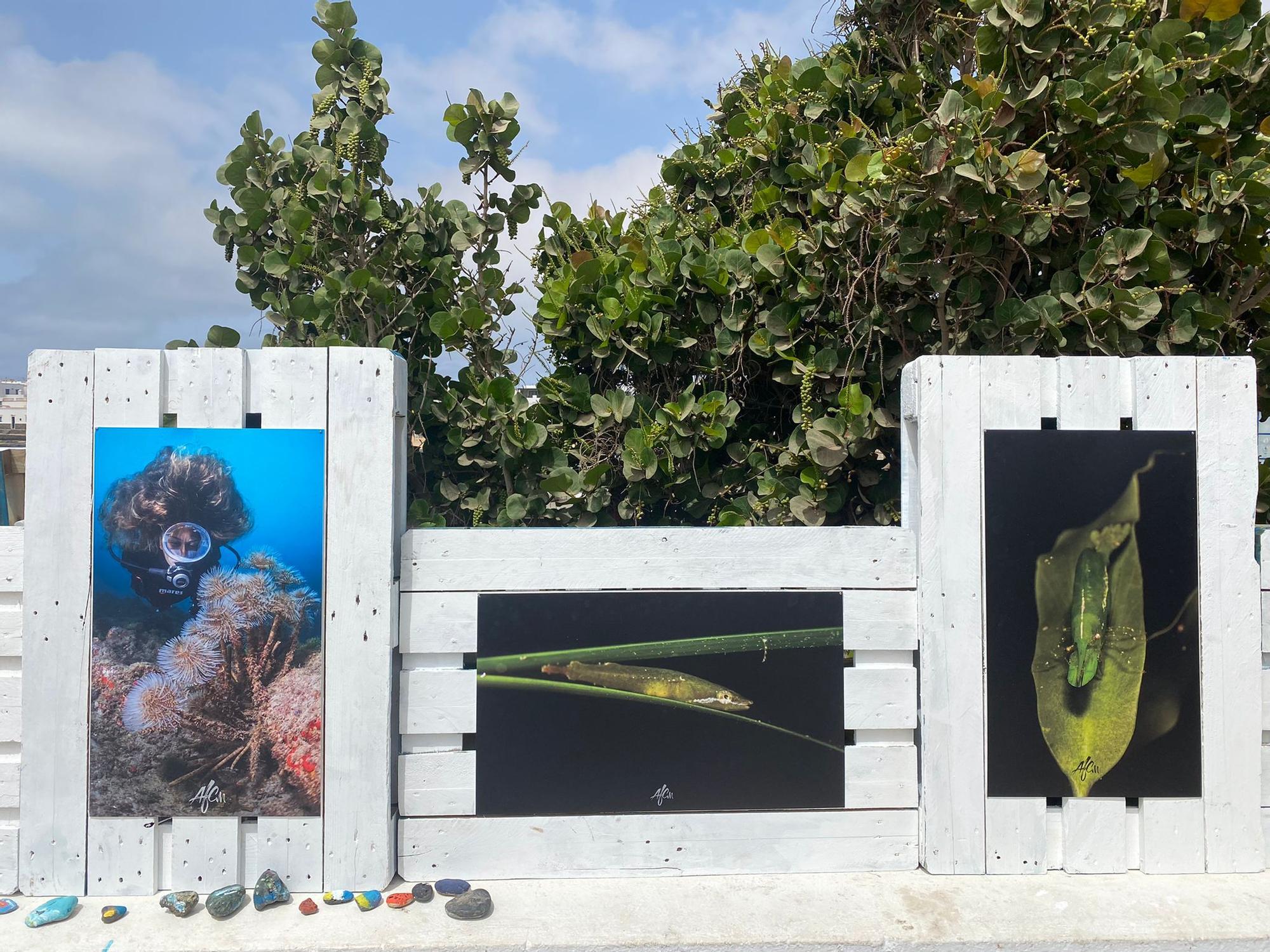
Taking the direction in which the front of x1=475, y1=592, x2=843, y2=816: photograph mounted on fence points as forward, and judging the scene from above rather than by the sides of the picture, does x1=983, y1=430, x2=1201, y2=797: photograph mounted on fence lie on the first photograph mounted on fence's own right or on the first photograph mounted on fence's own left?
on the first photograph mounted on fence's own left

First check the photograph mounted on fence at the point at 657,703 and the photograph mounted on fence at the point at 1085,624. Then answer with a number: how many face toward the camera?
2

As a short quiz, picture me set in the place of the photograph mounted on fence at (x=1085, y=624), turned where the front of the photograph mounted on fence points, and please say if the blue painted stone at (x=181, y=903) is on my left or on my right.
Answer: on my right

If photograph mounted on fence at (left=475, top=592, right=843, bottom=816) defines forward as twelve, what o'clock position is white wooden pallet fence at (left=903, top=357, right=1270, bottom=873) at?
The white wooden pallet fence is roughly at 9 o'clock from the photograph mounted on fence.

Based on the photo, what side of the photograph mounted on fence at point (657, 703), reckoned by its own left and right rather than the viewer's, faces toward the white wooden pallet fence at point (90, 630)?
right

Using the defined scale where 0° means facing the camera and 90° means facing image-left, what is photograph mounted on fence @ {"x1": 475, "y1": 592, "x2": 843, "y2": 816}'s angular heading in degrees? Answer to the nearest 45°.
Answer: approximately 0°

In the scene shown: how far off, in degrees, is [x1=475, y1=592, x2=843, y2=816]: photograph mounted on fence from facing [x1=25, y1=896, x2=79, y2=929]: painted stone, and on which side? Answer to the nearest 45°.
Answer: approximately 90° to its right

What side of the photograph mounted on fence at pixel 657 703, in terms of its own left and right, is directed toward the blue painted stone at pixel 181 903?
right

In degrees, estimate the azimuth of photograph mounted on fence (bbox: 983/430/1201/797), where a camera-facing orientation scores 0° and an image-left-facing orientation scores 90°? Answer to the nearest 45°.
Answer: approximately 0°

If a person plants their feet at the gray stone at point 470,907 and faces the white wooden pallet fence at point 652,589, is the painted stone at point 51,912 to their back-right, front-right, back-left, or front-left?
back-left
